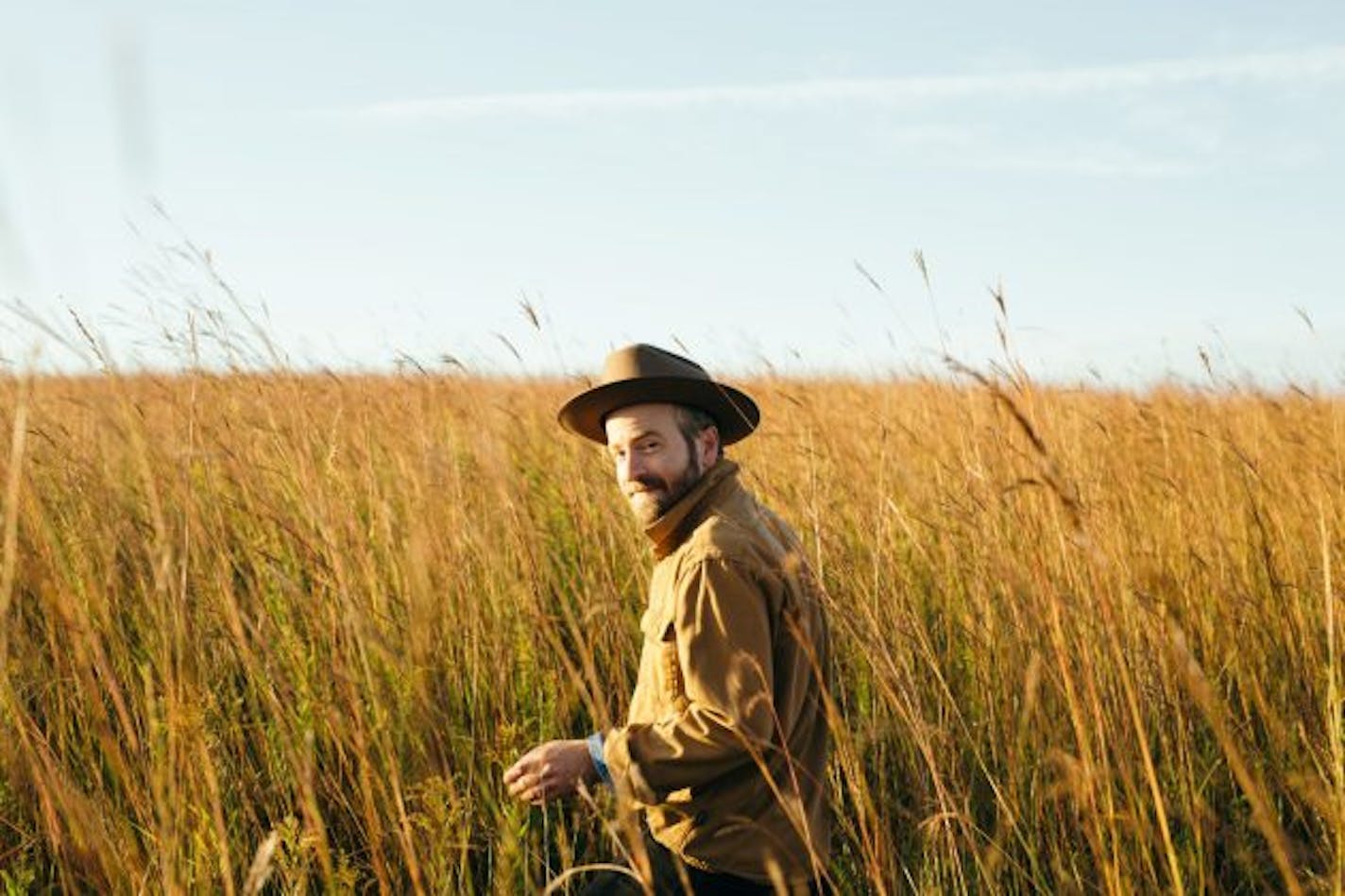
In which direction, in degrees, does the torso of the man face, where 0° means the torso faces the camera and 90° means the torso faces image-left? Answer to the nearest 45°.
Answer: approximately 90°
